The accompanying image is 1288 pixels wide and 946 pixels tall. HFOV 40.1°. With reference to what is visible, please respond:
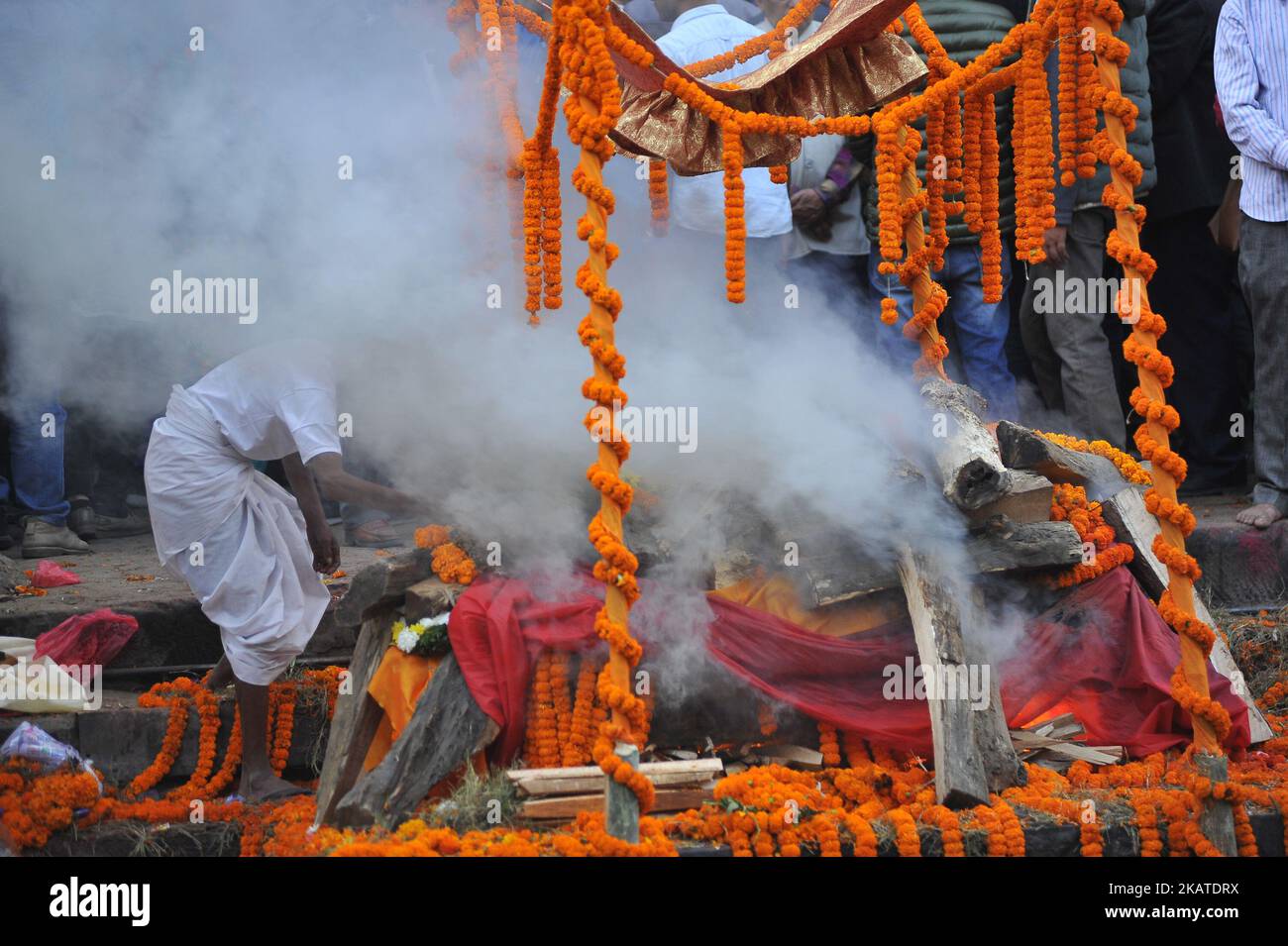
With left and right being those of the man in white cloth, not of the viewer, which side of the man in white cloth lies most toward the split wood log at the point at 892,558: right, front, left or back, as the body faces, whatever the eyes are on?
front

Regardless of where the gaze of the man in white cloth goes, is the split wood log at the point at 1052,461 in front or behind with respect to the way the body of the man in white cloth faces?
in front

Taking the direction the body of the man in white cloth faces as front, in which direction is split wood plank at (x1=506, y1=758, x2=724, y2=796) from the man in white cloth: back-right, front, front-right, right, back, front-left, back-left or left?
front-right

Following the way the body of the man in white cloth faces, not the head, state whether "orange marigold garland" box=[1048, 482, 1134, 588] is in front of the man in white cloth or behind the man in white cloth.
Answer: in front

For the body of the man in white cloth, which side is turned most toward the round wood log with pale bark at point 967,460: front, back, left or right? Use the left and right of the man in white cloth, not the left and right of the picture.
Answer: front

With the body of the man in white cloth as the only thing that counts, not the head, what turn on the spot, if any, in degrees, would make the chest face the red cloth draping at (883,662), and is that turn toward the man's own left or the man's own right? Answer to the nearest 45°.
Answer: approximately 45° to the man's own right

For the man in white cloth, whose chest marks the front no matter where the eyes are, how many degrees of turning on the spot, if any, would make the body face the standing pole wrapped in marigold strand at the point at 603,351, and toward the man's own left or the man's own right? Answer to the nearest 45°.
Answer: approximately 45° to the man's own right

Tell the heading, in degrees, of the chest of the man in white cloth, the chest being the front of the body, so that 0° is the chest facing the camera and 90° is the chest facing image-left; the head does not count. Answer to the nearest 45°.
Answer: approximately 270°

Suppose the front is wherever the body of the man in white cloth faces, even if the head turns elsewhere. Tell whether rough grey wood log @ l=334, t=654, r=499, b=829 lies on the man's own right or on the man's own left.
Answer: on the man's own right

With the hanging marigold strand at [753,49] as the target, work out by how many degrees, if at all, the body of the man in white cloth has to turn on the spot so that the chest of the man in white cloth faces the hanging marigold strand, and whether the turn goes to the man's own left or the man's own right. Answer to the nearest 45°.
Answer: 0° — they already face it

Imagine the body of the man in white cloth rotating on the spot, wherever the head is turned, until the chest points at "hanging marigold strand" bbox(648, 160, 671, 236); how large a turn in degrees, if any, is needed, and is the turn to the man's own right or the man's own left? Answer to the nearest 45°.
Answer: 0° — they already face it
